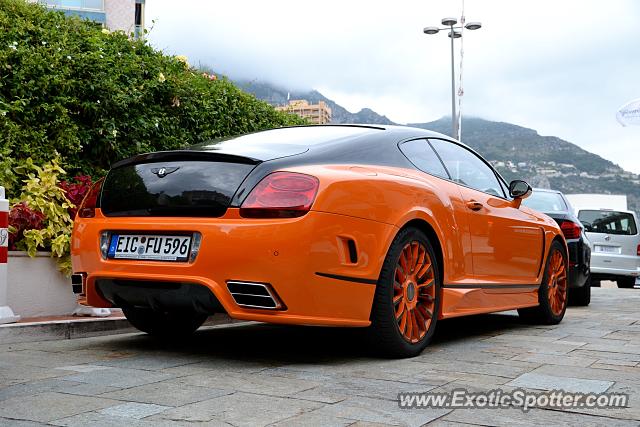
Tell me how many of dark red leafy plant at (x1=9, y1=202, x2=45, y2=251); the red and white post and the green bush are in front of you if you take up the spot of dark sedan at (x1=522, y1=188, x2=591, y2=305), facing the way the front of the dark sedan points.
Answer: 0

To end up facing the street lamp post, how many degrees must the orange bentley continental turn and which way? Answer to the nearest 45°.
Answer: approximately 45° to its left

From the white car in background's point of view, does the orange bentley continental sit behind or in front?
behind

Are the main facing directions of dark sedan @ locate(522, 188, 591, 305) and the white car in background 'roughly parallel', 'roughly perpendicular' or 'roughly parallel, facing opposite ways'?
roughly parallel

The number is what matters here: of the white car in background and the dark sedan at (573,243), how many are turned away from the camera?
2

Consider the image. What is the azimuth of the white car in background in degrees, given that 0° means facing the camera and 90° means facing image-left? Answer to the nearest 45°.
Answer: approximately 180°

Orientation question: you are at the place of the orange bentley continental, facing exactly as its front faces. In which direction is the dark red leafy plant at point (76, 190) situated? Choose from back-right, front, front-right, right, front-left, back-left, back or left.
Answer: left

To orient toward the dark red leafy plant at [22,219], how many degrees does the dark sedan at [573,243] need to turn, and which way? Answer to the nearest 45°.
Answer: approximately 135° to its left

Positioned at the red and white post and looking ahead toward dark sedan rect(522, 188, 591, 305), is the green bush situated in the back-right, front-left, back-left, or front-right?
front-left

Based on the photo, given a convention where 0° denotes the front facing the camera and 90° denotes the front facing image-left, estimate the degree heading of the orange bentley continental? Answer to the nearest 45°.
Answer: approximately 225°

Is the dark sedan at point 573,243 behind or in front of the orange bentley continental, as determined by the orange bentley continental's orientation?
in front

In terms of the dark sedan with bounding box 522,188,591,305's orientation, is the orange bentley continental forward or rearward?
rearward

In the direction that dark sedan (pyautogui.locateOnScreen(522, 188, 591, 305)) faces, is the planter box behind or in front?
behind

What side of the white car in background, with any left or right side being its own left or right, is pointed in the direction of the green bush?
back

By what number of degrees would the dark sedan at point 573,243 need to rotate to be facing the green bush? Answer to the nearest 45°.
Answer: approximately 135° to its left

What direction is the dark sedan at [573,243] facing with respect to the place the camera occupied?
facing away from the viewer
